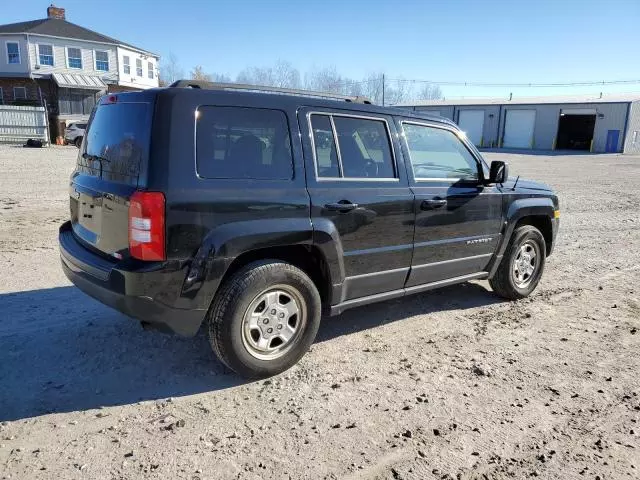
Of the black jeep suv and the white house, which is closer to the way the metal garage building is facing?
the black jeep suv

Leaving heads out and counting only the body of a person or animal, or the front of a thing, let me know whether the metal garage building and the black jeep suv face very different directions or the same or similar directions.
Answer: very different directions

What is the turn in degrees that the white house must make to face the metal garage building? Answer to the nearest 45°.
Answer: approximately 90° to its left

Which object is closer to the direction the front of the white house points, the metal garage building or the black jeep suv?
the black jeep suv

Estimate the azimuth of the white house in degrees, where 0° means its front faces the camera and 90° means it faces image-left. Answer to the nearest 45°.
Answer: approximately 0°

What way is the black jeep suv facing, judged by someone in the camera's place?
facing away from the viewer and to the right of the viewer

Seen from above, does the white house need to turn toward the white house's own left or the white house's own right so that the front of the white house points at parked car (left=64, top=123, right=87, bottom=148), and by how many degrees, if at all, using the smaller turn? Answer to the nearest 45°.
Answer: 0° — it already faces it

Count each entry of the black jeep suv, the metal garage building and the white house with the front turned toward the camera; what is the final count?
2

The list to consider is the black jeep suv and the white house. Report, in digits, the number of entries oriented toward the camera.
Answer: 1

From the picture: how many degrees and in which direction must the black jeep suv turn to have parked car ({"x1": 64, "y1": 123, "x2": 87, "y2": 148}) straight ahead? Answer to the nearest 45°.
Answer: approximately 90° to its left

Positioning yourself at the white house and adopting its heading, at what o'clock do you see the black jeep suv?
The black jeep suv is roughly at 12 o'clock from the white house.

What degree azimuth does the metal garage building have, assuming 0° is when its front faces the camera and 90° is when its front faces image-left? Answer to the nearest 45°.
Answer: approximately 0°
